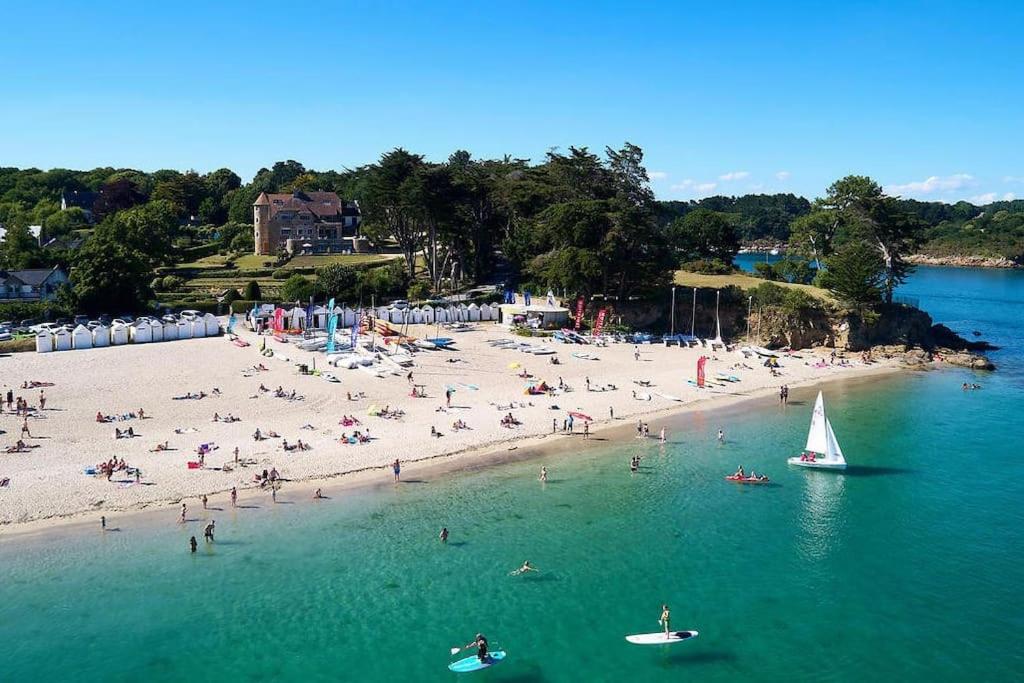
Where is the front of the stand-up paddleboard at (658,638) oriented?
to the viewer's left

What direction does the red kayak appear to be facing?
to the viewer's left

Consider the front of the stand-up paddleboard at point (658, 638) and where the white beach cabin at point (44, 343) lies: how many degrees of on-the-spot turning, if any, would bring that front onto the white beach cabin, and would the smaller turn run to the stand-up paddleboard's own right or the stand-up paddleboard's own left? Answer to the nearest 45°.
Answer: approximately 45° to the stand-up paddleboard's own right

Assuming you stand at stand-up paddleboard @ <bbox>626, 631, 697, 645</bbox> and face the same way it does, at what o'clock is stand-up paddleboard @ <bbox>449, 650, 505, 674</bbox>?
stand-up paddleboard @ <bbox>449, 650, 505, 674</bbox> is roughly at 11 o'clock from stand-up paddleboard @ <bbox>626, 631, 697, 645</bbox>.

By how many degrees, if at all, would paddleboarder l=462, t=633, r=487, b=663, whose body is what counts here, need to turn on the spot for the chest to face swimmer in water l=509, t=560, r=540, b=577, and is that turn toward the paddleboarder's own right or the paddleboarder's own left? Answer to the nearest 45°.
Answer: approximately 90° to the paddleboarder's own right

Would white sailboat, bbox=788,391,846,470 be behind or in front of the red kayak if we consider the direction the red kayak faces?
behind

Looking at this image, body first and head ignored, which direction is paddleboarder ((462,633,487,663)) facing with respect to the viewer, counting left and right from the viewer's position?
facing to the left of the viewer

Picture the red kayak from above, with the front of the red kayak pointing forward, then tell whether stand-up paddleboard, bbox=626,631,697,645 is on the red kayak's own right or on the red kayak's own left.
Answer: on the red kayak's own left

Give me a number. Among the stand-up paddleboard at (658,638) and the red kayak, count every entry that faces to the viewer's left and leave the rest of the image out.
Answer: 2
